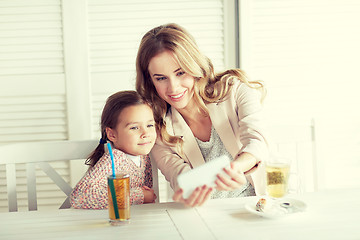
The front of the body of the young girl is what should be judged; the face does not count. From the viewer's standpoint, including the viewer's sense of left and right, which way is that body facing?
facing the viewer and to the right of the viewer

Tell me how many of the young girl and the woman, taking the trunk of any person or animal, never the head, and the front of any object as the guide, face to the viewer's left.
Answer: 0

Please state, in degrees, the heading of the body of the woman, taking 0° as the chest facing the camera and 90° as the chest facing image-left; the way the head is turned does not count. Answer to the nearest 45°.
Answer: approximately 0°

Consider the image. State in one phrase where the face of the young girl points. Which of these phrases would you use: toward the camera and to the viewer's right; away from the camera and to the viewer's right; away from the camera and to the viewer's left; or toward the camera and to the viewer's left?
toward the camera and to the viewer's right

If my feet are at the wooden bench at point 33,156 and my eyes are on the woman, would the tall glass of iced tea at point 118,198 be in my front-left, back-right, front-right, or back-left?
front-right

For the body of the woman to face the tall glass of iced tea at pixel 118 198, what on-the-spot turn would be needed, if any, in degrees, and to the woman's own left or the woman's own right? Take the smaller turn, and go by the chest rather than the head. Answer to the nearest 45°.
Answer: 0° — they already face it
